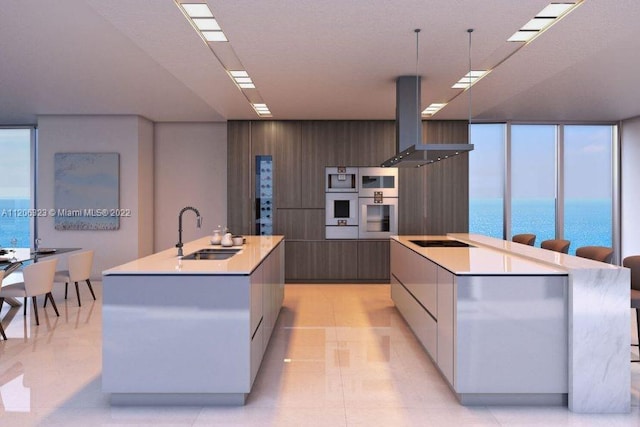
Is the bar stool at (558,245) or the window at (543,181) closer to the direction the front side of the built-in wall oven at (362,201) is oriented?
the bar stool

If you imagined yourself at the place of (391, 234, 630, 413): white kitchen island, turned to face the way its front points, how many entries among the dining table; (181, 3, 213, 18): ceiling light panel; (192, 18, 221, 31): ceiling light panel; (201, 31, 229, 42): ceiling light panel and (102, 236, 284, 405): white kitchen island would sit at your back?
0

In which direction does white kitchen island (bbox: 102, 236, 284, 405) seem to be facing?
to the viewer's right

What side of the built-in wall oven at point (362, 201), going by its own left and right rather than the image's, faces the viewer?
front

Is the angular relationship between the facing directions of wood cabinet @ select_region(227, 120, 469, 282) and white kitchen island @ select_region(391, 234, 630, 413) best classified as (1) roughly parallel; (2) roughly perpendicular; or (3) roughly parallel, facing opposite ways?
roughly perpendicular

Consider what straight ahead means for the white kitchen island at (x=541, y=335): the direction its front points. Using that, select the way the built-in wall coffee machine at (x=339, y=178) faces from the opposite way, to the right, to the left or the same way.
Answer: to the left

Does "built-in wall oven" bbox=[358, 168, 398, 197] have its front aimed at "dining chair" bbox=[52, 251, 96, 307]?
no

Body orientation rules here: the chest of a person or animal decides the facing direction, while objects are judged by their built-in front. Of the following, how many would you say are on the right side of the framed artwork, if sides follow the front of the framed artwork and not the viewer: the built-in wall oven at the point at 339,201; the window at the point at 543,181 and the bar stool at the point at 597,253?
0

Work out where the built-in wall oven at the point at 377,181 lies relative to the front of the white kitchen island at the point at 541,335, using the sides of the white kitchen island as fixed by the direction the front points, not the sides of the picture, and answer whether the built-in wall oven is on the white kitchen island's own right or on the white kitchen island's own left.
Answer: on the white kitchen island's own right

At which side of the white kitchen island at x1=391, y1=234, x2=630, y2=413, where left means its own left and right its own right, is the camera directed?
left

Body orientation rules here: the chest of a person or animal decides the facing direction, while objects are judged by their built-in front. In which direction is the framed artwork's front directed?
toward the camera

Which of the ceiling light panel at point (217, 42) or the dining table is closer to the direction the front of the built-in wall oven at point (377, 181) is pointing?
the ceiling light panel

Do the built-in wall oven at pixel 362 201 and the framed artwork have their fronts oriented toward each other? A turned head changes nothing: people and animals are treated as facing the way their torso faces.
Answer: no

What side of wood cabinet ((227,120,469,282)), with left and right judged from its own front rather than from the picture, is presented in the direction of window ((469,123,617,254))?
left

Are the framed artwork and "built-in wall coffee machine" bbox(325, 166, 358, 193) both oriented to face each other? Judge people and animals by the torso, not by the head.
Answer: no

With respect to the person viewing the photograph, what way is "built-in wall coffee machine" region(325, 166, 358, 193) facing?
facing the viewer
